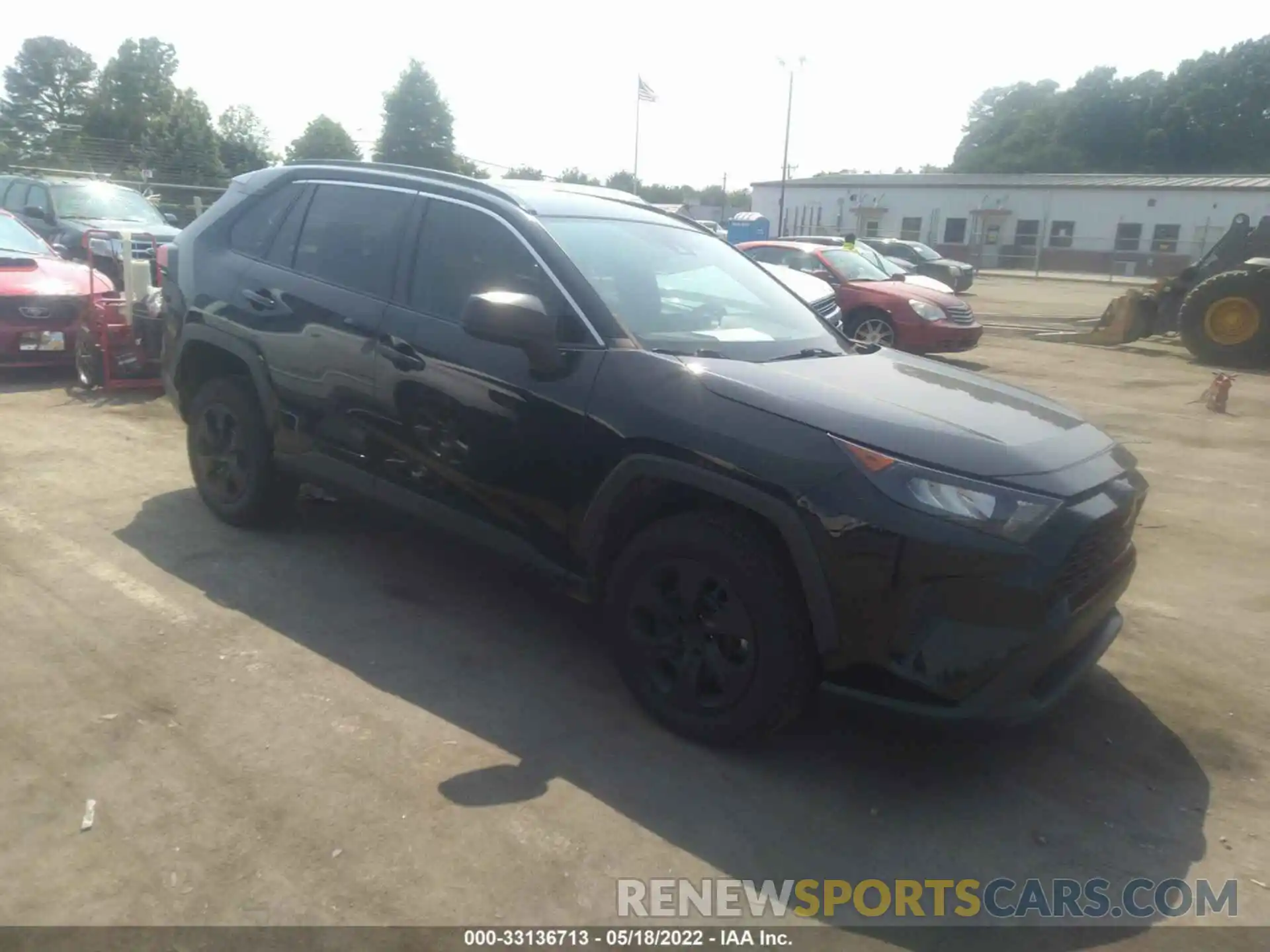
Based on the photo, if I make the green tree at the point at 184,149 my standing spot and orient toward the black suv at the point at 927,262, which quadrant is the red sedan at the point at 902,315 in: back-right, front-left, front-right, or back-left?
front-right

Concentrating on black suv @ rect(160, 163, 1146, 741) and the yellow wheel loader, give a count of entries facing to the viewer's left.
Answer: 1

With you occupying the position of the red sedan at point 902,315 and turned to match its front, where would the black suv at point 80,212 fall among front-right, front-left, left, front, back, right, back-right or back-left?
back-right

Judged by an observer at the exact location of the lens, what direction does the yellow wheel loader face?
facing to the left of the viewer

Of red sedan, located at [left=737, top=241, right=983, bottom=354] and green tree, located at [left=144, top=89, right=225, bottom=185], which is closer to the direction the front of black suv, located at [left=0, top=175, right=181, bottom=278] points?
the red sedan

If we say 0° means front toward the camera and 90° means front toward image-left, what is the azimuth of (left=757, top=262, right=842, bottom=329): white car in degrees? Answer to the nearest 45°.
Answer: approximately 315°

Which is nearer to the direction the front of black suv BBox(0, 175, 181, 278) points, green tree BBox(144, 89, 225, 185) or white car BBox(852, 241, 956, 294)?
the white car

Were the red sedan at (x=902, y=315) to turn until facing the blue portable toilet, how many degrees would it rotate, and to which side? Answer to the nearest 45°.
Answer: approximately 135° to its left

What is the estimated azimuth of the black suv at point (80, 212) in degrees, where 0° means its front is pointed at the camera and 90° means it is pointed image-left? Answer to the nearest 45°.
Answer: approximately 315°

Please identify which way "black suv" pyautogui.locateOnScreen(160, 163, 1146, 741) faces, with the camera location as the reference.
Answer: facing the viewer and to the right of the viewer

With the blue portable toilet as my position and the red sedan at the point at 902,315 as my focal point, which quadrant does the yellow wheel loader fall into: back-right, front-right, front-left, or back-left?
front-left

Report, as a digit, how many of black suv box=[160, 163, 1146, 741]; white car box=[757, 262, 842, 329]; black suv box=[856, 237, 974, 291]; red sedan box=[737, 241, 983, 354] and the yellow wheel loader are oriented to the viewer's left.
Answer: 1

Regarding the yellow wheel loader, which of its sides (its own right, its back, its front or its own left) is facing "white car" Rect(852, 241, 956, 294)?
front

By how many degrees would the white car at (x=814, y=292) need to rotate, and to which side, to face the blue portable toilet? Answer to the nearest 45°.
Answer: approximately 135° to its left
